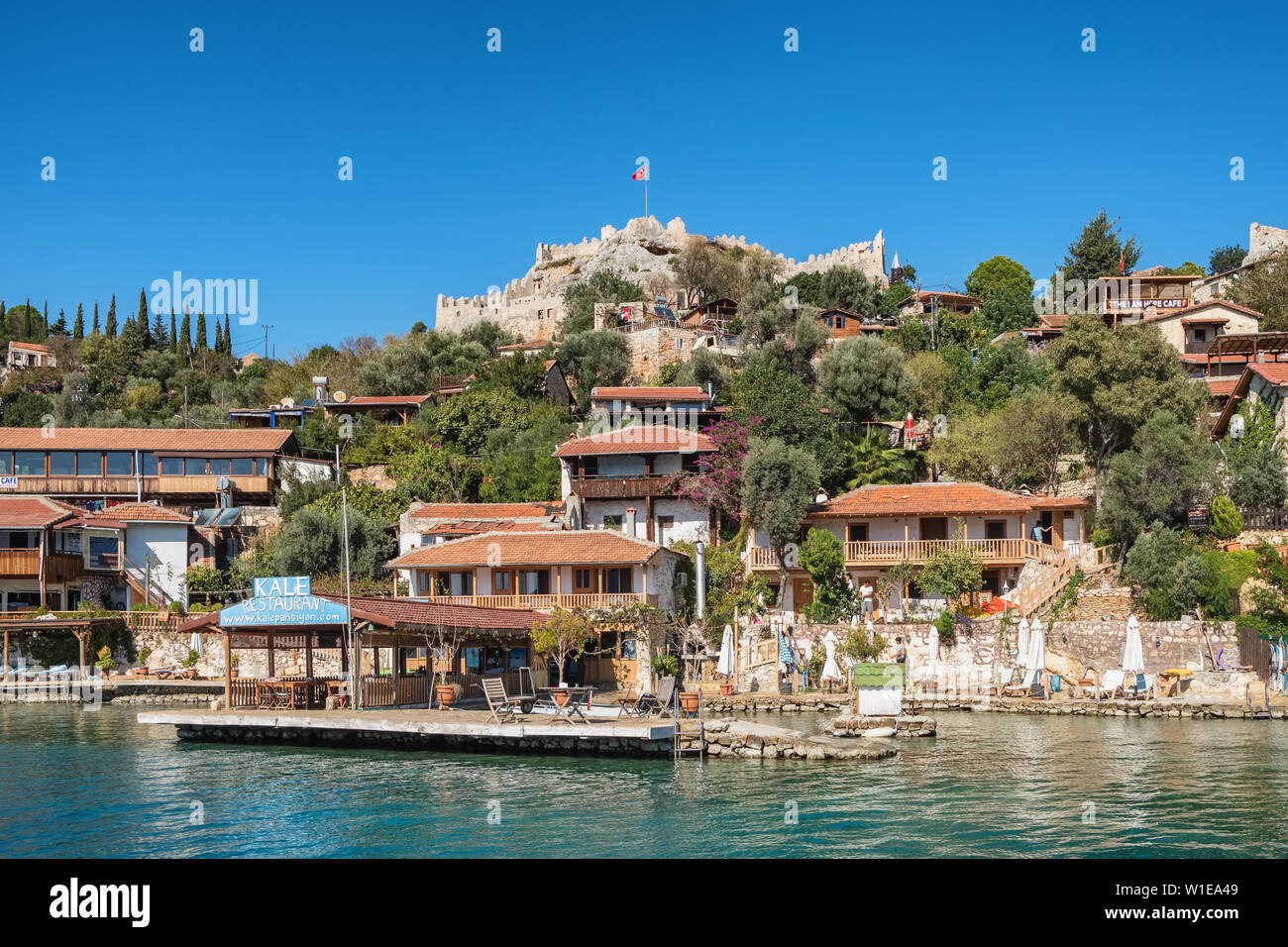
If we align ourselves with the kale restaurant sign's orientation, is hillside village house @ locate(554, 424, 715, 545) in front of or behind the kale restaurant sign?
behind

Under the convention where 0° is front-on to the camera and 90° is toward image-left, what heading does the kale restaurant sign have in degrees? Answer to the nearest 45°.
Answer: approximately 0°

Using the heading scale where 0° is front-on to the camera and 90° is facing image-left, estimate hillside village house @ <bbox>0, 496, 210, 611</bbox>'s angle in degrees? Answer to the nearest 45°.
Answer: approximately 0°

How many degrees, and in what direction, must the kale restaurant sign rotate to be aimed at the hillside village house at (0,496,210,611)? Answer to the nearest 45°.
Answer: approximately 180°

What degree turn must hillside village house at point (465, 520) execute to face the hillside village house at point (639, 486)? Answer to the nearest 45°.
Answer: approximately 90° to its left
